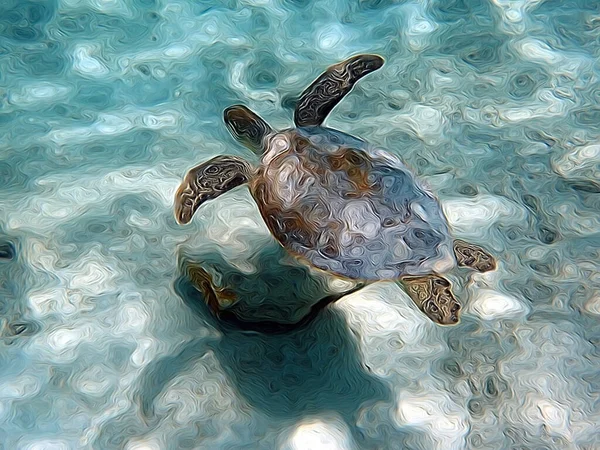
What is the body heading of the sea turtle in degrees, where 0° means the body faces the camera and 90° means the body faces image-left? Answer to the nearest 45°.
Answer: approximately 135°
